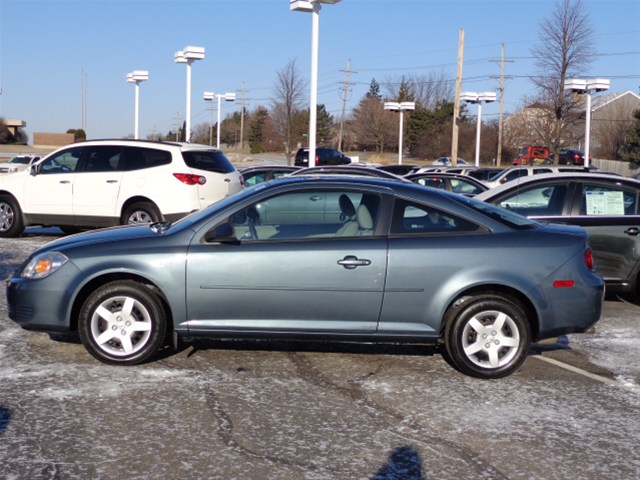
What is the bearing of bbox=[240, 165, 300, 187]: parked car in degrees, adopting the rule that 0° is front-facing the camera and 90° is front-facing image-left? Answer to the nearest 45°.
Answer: approximately 45°

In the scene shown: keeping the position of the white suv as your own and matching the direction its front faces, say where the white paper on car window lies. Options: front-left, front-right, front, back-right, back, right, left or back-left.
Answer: back

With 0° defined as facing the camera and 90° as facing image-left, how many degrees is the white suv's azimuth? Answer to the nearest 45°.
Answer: approximately 135°

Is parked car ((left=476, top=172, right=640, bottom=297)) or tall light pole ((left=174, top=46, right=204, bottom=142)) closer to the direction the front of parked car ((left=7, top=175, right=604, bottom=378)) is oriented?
the tall light pole

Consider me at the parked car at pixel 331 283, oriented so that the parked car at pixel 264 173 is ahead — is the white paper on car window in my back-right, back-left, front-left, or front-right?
front-right

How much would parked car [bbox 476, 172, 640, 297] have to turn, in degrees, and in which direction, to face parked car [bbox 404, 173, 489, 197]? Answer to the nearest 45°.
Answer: approximately 90° to its right

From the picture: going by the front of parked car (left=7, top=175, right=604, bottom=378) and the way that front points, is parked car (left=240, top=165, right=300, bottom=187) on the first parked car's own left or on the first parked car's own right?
on the first parked car's own right

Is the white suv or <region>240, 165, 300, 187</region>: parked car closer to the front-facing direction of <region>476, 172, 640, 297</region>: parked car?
the white suv

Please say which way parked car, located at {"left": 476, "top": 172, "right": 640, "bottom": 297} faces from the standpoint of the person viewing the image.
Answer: facing to the left of the viewer

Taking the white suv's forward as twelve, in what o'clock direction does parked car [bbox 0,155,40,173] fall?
The parked car is roughly at 1 o'clock from the white suv.

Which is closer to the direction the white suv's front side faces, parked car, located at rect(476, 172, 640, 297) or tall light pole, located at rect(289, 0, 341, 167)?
the tall light pole

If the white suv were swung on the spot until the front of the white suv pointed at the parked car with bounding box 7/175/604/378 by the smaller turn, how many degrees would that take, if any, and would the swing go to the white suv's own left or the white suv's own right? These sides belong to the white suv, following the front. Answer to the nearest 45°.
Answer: approximately 135° to the white suv's own left

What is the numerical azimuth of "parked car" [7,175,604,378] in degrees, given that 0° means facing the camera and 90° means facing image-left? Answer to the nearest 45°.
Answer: approximately 90°

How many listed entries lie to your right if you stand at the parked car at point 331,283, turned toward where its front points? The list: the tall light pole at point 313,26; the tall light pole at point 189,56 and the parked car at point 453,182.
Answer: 3
